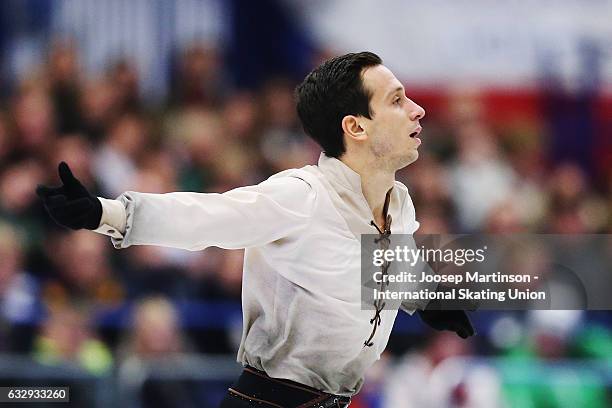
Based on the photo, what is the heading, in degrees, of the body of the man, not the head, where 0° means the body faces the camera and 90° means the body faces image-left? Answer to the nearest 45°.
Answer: approximately 315°

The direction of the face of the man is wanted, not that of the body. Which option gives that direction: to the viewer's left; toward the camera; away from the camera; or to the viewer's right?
to the viewer's right
